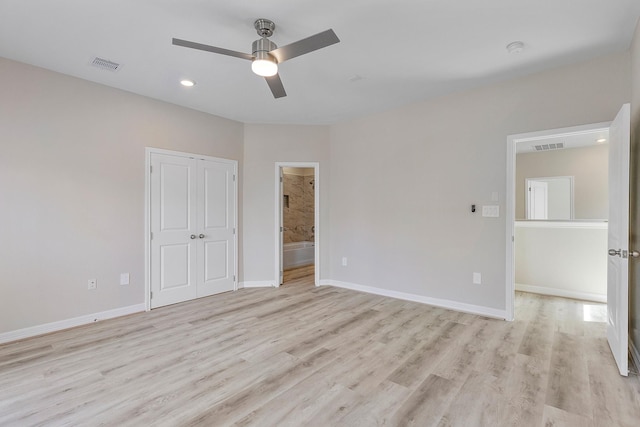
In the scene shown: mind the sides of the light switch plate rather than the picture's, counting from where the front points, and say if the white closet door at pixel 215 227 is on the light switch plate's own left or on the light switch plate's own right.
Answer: on the light switch plate's own right

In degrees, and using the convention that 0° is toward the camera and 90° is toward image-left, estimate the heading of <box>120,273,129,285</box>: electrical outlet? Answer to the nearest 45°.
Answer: approximately 0°

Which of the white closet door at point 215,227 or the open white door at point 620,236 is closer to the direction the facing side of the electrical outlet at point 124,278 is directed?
the open white door

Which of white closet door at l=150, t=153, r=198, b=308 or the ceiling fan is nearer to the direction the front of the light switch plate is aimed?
the ceiling fan

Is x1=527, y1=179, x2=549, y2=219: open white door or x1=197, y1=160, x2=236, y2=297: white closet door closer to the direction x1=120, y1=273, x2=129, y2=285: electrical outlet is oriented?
the open white door

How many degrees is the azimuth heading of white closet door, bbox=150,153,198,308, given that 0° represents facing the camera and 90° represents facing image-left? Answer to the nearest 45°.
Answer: approximately 315°

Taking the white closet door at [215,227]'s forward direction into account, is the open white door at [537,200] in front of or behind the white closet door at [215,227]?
in front

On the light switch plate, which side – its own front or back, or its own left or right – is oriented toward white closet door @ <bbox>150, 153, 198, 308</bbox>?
right

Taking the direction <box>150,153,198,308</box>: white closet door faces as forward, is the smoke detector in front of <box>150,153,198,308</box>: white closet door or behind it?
in front

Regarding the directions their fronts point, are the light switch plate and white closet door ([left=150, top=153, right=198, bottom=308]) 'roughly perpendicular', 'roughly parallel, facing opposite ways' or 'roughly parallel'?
roughly perpendicular

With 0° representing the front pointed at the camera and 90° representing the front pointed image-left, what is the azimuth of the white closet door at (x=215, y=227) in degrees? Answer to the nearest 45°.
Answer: approximately 315°
